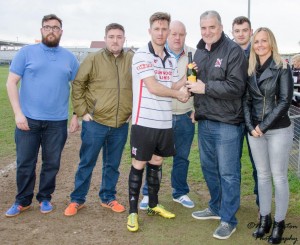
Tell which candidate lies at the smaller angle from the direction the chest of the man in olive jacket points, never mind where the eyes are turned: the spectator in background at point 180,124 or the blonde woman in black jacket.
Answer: the blonde woman in black jacket

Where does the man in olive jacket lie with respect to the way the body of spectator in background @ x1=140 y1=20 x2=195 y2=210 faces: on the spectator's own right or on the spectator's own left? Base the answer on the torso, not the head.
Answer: on the spectator's own right

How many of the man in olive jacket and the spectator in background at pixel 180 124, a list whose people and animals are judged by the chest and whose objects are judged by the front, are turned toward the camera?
2

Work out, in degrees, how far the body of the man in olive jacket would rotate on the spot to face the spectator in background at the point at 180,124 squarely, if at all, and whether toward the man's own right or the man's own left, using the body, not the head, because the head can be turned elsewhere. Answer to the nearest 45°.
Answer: approximately 90° to the man's own left

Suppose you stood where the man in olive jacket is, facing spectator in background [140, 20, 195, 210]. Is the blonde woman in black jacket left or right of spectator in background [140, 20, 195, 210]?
right

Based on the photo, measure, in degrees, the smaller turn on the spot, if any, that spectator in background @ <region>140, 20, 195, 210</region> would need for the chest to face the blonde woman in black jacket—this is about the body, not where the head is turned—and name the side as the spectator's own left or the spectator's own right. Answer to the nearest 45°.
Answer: approximately 45° to the spectator's own left

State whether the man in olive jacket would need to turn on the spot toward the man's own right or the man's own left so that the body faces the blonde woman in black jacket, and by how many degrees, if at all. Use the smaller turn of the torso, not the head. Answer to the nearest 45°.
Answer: approximately 45° to the man's own left

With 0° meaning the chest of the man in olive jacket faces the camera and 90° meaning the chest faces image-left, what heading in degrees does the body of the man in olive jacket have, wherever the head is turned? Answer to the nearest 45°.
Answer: approximately 0°
